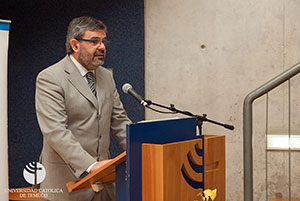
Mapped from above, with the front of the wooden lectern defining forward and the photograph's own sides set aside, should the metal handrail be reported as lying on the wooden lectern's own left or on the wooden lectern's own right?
on the wooden lectern's own left

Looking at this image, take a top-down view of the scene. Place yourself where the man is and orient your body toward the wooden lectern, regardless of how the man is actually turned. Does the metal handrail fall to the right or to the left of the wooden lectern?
left

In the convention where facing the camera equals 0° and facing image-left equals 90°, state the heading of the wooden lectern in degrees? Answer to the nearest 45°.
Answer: approximately 315°

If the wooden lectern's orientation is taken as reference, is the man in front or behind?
behind

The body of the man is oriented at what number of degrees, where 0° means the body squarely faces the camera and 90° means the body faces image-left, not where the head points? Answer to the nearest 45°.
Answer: approximately 315°
